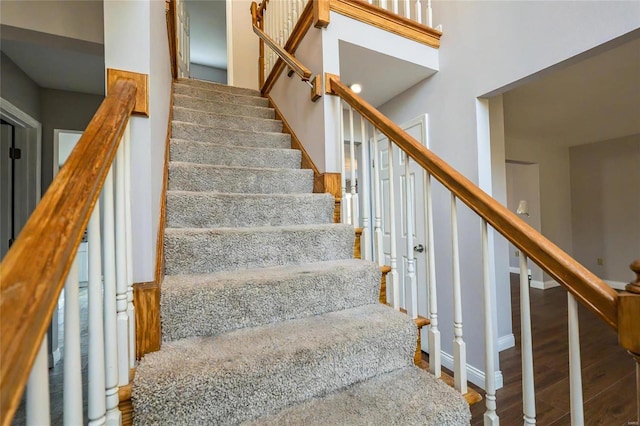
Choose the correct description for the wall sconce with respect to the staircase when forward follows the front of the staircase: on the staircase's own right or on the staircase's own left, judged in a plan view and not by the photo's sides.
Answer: on the staircase's own left

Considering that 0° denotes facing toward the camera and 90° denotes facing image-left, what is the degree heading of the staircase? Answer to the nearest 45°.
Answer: approximately 0°
